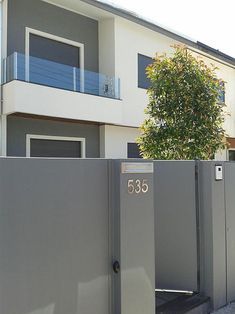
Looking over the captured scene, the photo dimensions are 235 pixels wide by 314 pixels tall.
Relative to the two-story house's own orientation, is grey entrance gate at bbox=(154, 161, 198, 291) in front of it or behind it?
in front

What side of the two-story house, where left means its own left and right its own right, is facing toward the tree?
front

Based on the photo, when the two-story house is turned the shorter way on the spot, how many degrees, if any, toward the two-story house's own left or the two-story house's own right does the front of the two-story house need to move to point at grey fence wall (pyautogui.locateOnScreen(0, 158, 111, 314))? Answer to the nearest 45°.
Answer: approximately 45° to the two-story house's own right

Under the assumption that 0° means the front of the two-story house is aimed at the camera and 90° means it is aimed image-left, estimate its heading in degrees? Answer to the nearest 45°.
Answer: approximately 315°

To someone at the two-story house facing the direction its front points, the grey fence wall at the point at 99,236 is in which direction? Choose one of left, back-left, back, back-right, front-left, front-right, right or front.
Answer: front-right

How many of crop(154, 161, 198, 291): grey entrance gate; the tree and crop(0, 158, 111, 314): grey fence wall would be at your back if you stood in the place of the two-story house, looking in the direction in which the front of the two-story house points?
0
